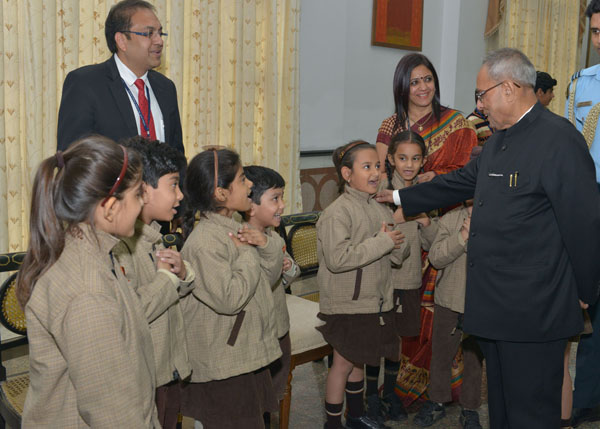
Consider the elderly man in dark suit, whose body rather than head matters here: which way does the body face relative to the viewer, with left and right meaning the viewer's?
facing the viewer and to the left of the viewer

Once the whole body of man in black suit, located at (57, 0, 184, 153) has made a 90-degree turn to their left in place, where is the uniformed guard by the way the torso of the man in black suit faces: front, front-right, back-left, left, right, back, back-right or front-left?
front-right

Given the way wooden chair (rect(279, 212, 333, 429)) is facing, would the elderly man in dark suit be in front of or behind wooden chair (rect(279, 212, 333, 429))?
in front

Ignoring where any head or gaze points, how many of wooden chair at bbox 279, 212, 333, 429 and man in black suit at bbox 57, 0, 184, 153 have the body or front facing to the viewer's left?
0

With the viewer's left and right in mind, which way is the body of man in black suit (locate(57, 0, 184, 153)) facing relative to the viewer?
facing the viewer and to the right of the viewer

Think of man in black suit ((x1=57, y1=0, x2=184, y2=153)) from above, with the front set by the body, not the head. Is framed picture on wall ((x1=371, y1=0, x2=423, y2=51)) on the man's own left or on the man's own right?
on the man's own left

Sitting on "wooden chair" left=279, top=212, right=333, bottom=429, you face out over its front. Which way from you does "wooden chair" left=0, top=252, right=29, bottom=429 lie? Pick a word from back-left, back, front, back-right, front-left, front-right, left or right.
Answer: right

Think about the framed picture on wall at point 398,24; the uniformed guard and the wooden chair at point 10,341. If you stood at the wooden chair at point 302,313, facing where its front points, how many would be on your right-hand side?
1

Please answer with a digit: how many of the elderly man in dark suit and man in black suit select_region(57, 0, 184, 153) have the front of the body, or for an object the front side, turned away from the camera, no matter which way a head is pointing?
0

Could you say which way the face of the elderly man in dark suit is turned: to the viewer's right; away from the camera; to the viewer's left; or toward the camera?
to the viewer's left

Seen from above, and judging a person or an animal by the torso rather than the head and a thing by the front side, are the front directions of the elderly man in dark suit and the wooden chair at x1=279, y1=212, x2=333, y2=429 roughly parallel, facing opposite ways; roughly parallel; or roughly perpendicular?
roughly perpendicular
